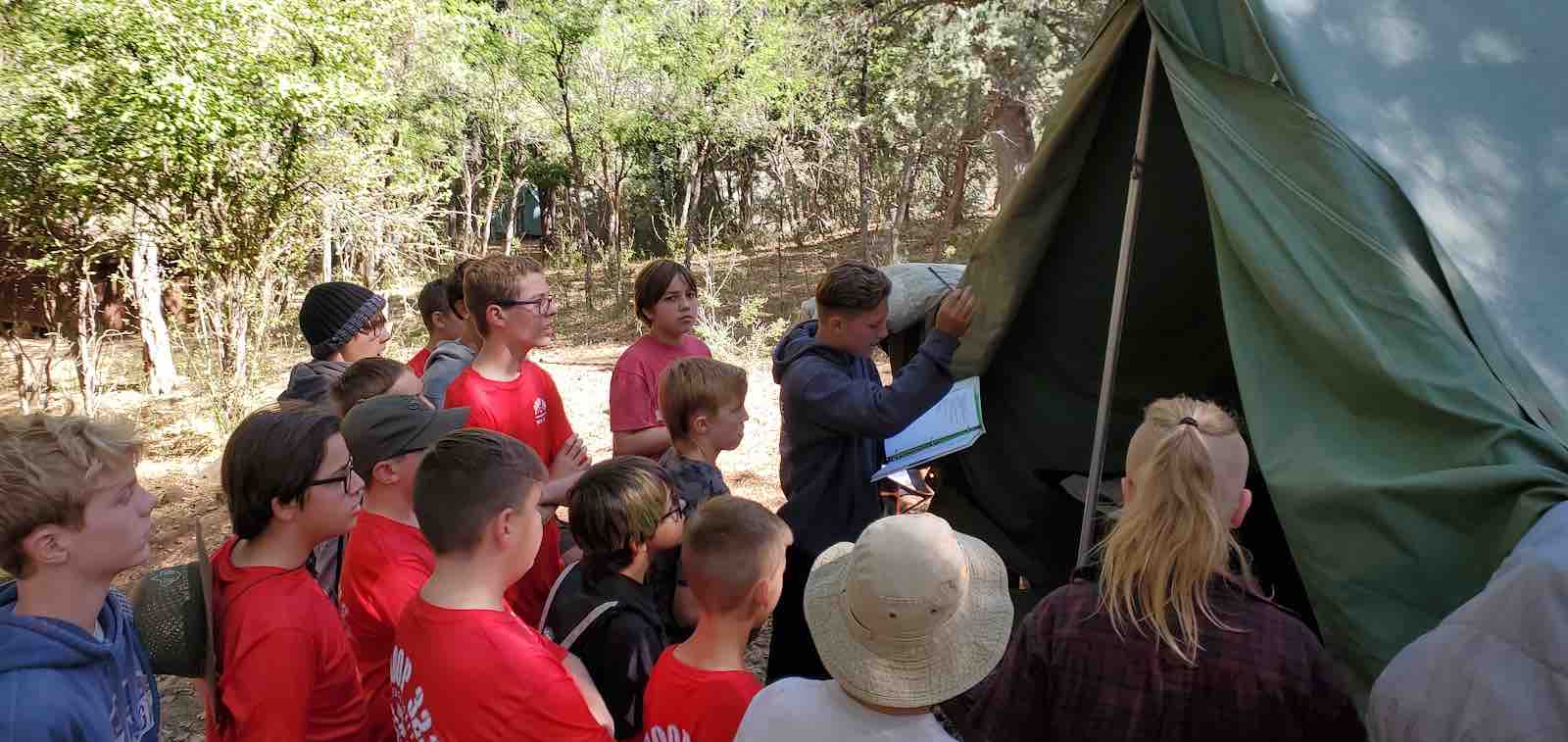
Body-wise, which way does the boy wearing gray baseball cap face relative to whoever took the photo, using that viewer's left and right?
facing to the right of the viewer

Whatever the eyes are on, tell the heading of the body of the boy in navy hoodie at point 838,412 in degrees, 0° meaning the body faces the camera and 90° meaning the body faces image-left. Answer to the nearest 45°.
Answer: approximately 270°

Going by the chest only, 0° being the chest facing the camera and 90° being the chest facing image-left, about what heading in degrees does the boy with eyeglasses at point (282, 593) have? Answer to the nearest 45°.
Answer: approximately 270°

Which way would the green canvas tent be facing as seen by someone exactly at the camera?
facing the viewer and to the left of the viewer

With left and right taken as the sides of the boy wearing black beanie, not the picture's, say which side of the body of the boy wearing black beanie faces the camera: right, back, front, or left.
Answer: right

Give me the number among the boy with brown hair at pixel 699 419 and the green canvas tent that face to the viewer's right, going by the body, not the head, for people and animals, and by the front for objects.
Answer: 1

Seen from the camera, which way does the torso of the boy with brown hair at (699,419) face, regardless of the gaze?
to the viewer's right

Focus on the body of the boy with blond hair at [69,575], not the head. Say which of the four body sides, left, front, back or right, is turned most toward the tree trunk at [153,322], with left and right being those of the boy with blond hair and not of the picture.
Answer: left

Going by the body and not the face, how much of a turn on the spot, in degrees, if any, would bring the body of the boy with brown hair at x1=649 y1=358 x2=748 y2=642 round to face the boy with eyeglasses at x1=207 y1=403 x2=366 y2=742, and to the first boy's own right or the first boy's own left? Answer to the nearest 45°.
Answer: approximately 135° to the first boy's own right

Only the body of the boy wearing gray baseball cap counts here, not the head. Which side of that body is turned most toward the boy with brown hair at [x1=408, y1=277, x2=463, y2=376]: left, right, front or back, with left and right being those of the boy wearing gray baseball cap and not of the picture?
left

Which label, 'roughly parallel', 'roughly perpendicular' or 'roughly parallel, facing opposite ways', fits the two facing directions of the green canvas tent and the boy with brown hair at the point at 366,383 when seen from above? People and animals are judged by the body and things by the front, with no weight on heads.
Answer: roughly parallel, facing opposite ways

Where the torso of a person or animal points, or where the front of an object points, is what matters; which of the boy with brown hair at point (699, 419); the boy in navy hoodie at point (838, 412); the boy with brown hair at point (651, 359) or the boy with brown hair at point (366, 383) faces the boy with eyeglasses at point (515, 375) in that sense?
the boy with brown hair at point (366, 383)

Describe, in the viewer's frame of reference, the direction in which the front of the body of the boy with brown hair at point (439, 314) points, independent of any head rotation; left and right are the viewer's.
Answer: facing to the right of the viewer

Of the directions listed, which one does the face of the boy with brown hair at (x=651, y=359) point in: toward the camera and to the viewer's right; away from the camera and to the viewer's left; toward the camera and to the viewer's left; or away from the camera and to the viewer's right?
toward the camera and to the viewer's right

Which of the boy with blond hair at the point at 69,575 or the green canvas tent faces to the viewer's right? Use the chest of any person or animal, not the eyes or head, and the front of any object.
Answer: the boy with blond hair
